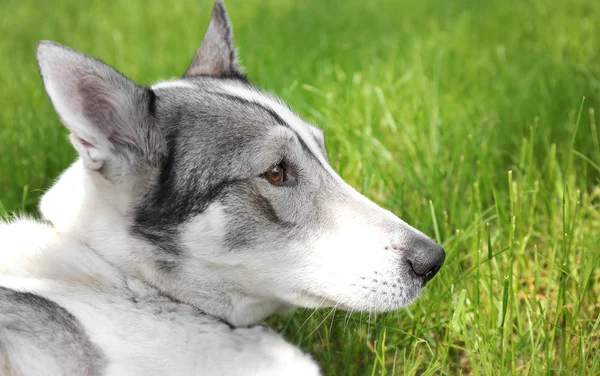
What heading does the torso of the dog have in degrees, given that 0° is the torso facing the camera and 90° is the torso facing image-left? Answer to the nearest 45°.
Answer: approximately 270°
